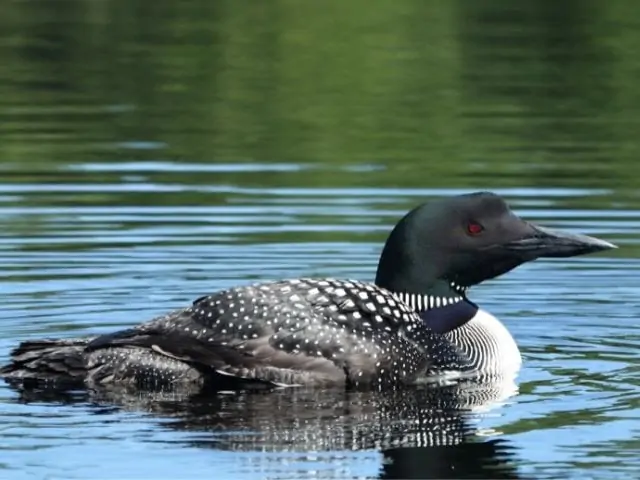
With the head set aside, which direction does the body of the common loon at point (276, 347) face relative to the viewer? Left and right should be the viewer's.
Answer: facing to the right of the viewer
